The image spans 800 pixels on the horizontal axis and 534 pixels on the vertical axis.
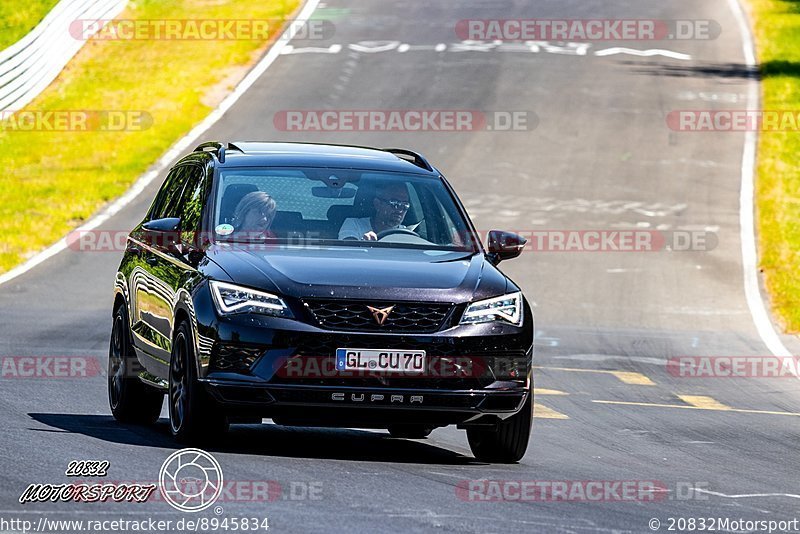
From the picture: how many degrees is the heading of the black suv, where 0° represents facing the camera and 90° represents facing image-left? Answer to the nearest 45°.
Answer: approximately 0°
